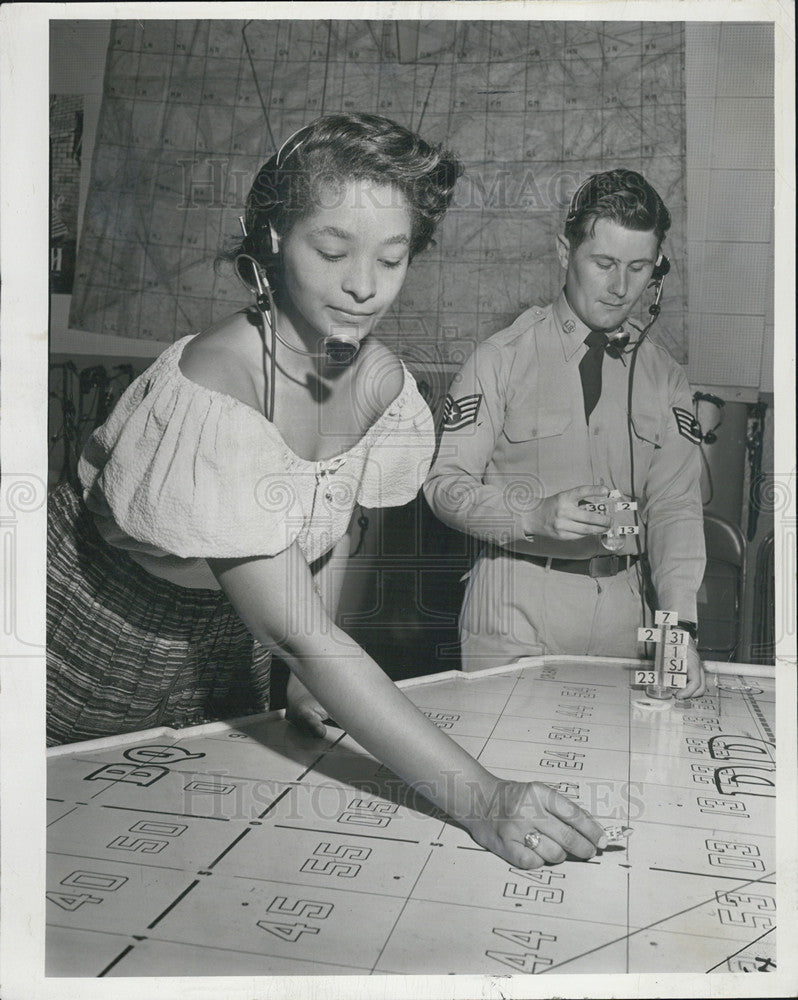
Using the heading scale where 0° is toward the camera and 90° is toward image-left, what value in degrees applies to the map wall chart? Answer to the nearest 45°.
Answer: approximately 0°

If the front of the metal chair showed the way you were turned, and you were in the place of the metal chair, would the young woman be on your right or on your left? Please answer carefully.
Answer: on your right

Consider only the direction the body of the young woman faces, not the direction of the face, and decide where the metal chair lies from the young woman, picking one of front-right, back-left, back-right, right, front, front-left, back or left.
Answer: front-left

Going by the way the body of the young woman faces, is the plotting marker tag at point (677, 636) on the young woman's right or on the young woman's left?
on the young woman's left

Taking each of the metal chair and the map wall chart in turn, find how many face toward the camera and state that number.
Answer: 2

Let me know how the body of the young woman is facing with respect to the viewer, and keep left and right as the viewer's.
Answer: facing the viewer and to the right of the viewer
